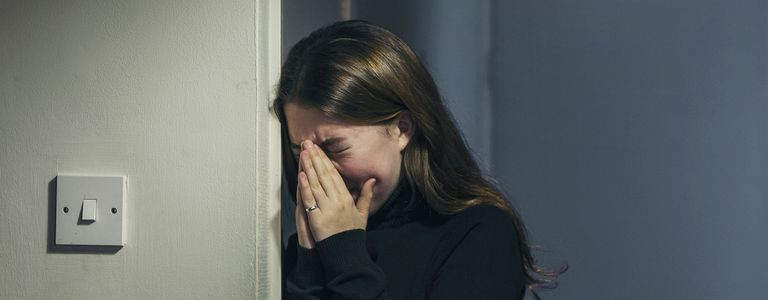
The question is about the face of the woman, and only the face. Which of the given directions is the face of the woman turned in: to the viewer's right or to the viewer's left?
to the viewer's left

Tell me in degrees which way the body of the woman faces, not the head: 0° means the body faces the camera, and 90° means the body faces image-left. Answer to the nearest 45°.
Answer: approximately 45°

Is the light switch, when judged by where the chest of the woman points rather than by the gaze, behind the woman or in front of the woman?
in front

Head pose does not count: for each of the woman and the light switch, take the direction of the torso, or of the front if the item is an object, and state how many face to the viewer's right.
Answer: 0

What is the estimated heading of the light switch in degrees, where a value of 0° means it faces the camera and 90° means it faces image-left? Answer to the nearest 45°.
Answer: approximately 0°
